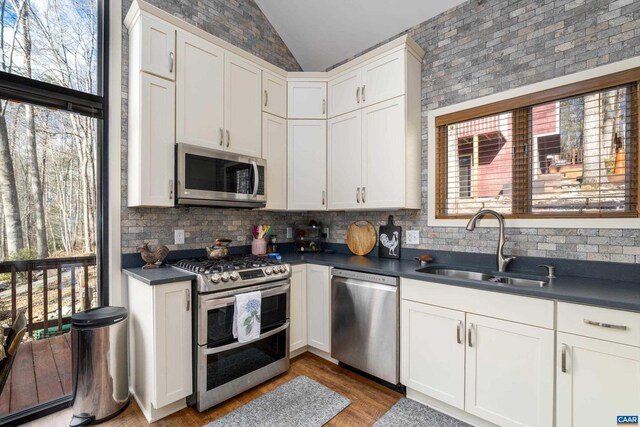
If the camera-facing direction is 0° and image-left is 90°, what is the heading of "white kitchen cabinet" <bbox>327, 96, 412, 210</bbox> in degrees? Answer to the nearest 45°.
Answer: approximately 45°

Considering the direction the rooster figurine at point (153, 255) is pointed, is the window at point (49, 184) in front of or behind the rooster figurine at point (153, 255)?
in front

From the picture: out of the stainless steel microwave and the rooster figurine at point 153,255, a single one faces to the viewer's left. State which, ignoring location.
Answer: the rooster figurine

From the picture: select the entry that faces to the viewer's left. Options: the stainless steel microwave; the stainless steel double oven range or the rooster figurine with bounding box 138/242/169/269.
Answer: the rooster figurine

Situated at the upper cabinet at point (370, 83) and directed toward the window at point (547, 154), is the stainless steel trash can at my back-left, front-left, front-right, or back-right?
back-right

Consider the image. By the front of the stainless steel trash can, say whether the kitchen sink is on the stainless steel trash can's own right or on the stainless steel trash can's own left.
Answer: on the stainless steel trash can's own left

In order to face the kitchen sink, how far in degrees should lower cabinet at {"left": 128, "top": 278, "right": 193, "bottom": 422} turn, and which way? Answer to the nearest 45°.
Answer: approximately 45° to its left

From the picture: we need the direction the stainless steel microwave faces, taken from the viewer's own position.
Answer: facing the viewer and to the right of the viewer
